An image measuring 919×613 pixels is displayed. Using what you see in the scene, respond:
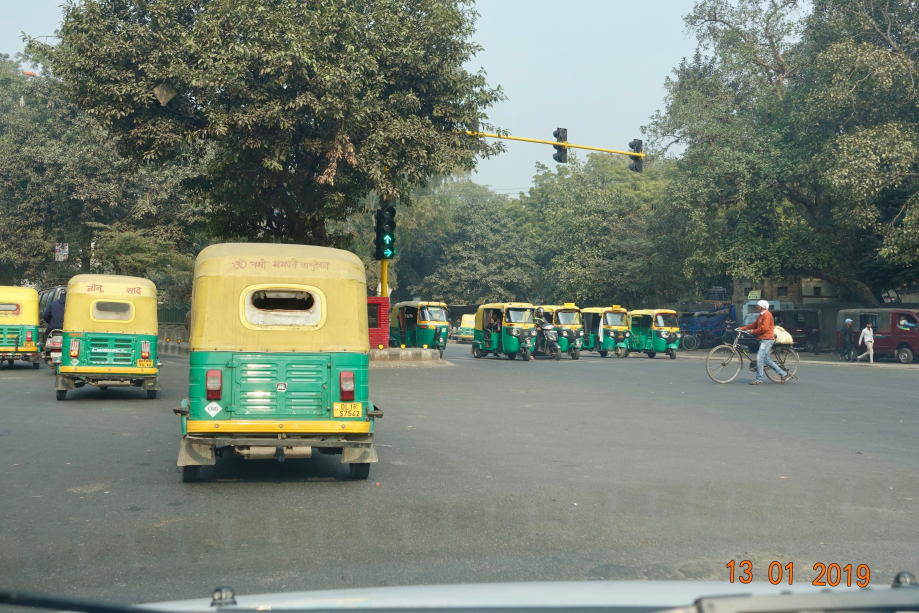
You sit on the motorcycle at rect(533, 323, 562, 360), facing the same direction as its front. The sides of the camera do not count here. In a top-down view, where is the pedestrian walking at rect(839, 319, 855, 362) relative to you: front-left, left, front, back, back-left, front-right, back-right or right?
front-left

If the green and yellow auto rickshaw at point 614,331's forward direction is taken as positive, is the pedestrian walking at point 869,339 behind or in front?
in front

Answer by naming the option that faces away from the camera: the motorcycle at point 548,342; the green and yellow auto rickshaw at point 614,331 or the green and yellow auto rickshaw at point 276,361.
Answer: the green and yellow auto rickshaw at point 276,361

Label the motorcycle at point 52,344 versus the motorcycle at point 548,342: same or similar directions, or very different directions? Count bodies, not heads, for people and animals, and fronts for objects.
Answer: very different directions

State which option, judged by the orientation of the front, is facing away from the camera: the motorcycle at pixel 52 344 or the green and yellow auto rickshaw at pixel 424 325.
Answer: the motorcycle

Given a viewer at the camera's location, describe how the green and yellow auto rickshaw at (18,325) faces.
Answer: facing away from the viewer

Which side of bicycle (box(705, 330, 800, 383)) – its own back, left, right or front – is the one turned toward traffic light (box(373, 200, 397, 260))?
front

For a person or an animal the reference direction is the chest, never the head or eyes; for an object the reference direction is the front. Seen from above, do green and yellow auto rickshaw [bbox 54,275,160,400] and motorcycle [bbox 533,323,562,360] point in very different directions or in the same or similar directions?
very different directions

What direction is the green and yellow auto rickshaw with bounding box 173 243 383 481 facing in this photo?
away from the camera

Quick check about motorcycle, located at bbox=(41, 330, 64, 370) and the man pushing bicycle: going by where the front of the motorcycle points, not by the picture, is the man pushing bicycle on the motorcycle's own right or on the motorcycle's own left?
on the motorcycle's own right
